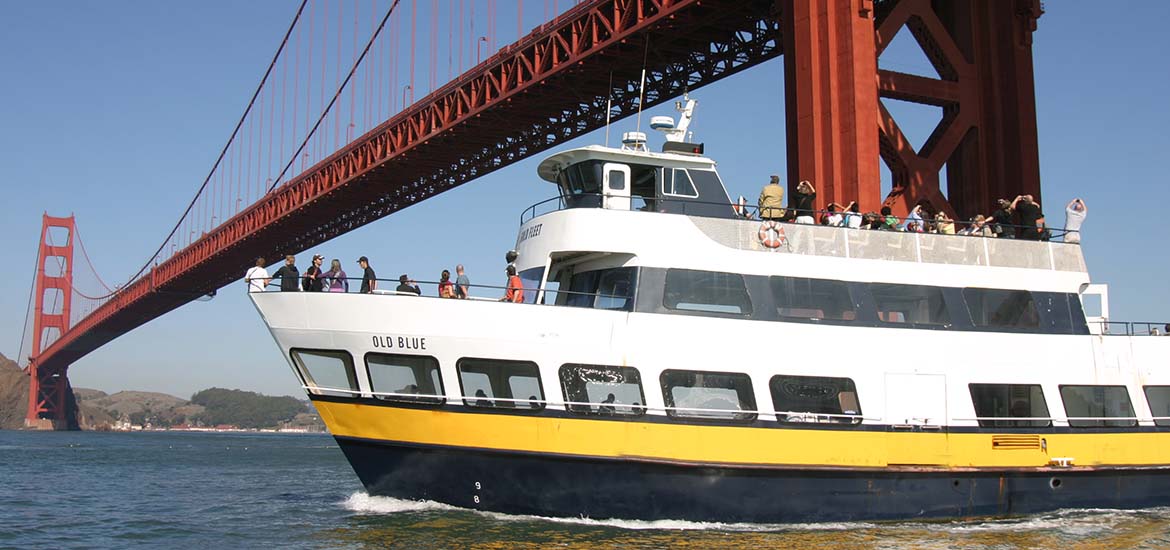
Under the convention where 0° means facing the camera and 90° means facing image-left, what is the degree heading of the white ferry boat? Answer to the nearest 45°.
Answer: approximately 90°
